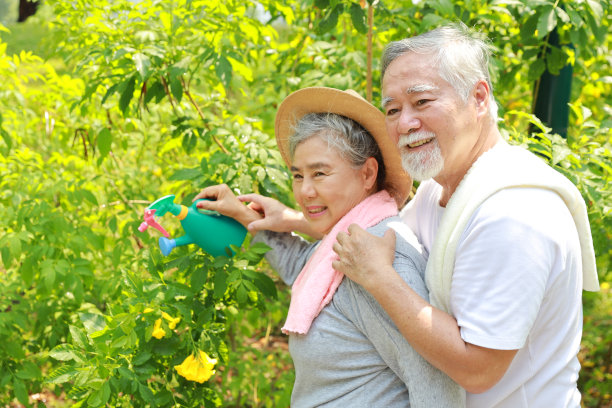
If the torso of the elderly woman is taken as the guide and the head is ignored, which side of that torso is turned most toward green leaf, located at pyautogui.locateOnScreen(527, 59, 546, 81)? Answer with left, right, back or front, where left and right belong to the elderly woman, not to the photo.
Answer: back

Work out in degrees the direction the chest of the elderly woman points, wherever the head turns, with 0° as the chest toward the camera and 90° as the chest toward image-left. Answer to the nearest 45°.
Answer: approximately 45°

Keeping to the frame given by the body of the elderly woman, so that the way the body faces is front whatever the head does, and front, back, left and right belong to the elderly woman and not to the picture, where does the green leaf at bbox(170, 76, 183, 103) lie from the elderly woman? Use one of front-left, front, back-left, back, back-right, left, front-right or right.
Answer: right

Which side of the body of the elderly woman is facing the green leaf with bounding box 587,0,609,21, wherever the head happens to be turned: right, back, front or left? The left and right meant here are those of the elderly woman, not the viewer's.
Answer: back
